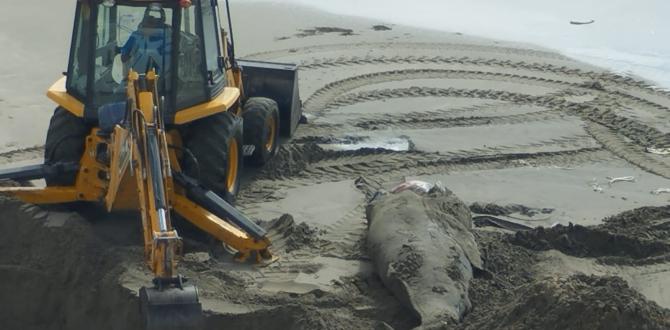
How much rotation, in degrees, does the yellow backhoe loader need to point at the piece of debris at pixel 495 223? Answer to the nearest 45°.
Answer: approximately 45° to its right

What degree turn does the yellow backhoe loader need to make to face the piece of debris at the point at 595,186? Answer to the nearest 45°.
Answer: approximately 45° to its right

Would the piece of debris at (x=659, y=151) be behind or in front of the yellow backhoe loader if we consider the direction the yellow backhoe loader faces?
in front

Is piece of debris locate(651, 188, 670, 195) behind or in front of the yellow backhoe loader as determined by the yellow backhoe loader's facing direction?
in front

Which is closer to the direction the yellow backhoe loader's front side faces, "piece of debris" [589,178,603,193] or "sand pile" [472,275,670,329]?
the piece of debris

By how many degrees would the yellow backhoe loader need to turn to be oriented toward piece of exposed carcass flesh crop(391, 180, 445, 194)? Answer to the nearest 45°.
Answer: approximately 45° to its right

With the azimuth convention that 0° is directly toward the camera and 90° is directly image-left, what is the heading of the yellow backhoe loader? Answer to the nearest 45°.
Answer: approximately 225°

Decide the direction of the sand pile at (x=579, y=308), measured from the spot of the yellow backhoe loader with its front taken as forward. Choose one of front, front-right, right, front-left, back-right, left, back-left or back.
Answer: right
